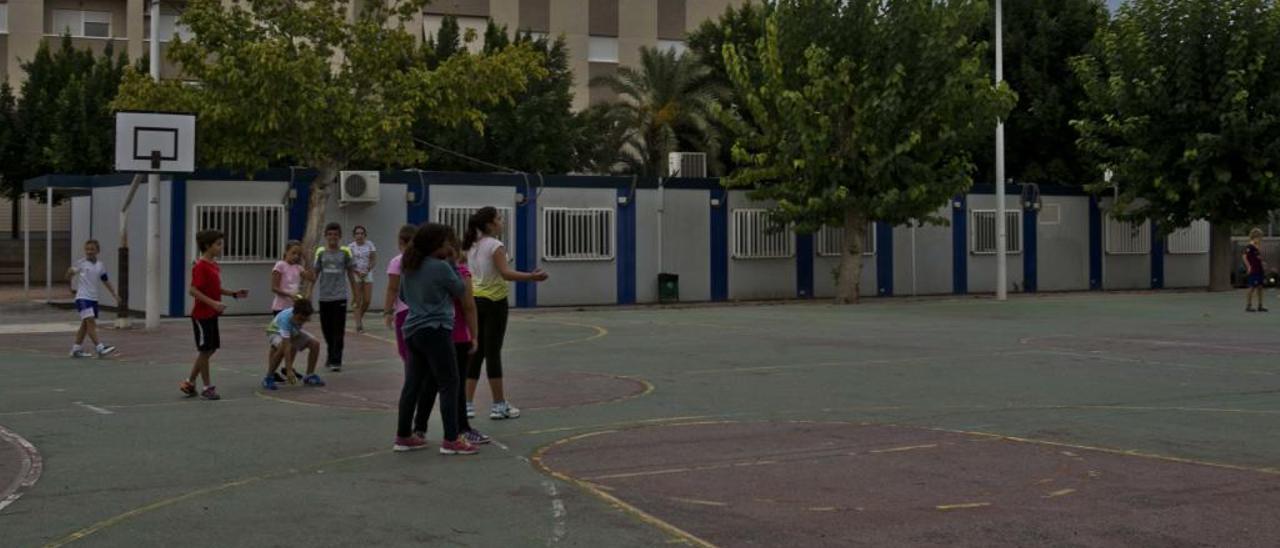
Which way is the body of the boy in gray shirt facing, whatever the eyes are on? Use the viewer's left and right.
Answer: facing the viewer

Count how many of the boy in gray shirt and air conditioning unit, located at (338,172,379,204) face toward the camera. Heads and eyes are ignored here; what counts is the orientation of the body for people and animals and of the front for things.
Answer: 2

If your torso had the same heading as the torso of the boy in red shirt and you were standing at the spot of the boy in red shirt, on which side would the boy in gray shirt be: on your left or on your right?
on your left

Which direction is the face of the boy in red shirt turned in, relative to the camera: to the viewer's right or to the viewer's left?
to the viewer's right

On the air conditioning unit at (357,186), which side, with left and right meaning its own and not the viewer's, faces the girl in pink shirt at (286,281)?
front

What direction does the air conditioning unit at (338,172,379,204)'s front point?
toward the camera

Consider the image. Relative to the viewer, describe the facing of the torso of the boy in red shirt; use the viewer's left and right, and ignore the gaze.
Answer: facing to the right of the viewer

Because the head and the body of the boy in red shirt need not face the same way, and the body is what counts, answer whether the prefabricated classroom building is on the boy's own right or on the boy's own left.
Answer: on the boy's own left

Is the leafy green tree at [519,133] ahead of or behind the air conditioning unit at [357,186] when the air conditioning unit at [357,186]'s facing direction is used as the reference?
behind

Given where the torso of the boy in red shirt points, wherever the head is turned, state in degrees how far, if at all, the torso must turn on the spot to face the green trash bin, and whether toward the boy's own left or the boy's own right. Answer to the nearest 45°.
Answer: approximately 45° to the boy's own left
